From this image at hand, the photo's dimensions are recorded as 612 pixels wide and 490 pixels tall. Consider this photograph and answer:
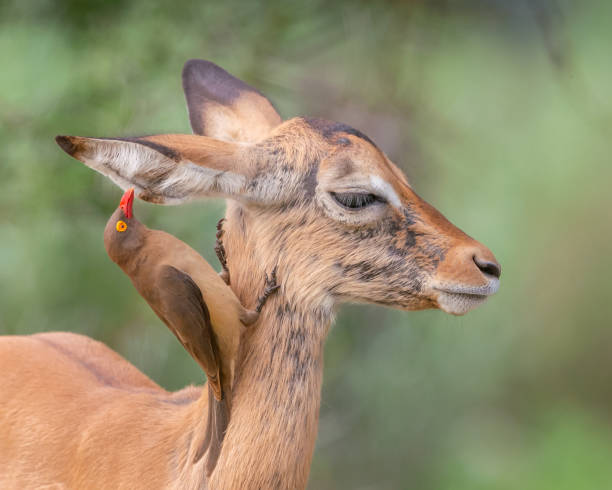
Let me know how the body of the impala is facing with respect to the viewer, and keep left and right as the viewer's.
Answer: facing to the right of the viewer
